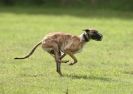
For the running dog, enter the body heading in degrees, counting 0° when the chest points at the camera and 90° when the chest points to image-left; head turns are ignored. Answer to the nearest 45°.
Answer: approximately 270°
